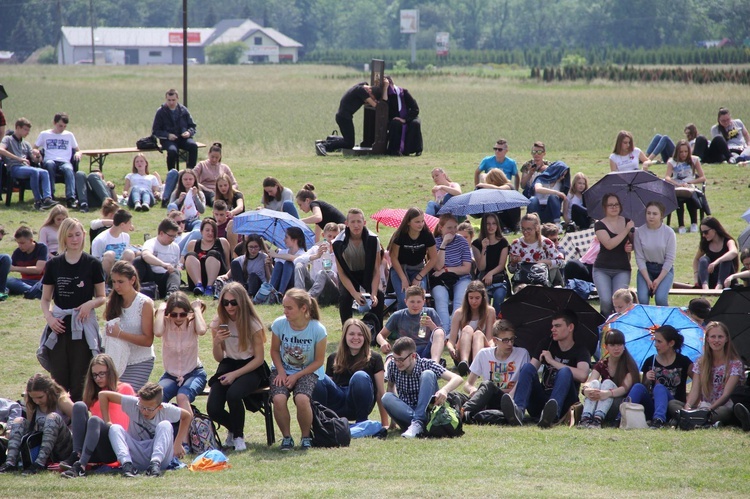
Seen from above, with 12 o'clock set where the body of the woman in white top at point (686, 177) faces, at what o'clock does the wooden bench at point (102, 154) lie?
The wooden bench is roughly at 3 o'clock from the woman in white top.

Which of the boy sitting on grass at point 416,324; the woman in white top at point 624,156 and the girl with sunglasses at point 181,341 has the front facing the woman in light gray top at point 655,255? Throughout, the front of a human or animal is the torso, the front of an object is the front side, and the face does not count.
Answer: the woman in white top at point 624,156

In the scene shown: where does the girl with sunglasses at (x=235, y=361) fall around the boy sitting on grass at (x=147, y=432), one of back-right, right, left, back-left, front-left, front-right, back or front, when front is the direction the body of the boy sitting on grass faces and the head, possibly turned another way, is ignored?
back-left

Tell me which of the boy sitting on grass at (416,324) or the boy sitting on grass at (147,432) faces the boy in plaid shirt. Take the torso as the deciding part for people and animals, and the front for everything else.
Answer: the boy sitting on grass at (416,324)

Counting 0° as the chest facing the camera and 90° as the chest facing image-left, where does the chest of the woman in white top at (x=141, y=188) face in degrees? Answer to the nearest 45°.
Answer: approximately 0°

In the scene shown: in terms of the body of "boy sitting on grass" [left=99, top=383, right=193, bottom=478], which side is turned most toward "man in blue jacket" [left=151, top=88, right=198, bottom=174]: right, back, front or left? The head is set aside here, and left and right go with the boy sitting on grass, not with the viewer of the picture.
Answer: back

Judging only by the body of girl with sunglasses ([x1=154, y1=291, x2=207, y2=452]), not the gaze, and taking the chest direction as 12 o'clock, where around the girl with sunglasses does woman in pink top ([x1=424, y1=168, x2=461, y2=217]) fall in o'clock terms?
The woman in pink top is roughly at 7 o'clock from the girl with sunglasses.

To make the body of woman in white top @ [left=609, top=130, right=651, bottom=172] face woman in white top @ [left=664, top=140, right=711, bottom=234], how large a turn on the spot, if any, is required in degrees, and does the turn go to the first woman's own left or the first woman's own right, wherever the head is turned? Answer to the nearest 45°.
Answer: approximately 90° to the first woman's own left
